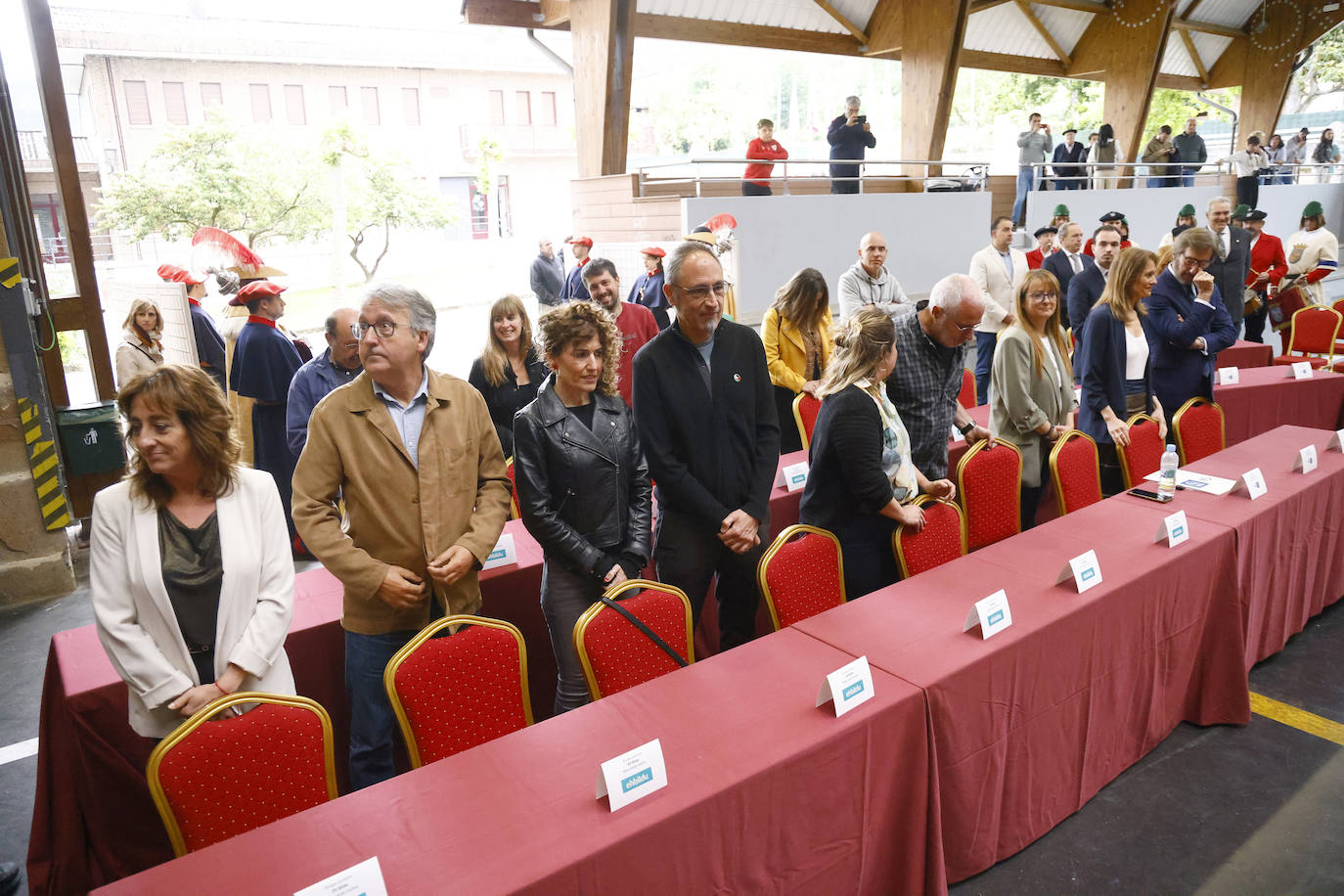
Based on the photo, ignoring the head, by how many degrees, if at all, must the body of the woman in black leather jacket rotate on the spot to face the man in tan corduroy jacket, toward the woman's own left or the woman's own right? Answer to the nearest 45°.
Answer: approximately 135° to the woman's own right

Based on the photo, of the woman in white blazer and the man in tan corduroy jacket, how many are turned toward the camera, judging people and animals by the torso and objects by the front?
2

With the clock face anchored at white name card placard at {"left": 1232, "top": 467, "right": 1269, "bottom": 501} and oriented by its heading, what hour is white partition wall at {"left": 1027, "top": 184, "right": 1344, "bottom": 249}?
The white partition wall is roughly at 7 o'clock from the white name card placard.

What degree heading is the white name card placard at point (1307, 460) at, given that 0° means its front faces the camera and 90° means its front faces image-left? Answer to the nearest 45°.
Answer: approximately 315°

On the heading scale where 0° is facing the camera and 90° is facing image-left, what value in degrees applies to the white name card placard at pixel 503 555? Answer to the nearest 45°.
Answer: approximately 315°

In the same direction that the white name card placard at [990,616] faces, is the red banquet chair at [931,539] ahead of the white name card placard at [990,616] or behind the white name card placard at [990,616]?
behind

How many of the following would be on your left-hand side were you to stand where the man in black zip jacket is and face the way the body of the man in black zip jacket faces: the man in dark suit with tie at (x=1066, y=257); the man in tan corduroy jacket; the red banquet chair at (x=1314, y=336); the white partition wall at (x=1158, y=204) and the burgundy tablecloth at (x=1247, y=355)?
4

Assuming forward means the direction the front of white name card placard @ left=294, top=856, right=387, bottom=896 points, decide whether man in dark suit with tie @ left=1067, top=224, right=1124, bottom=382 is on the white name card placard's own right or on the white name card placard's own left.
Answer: on the white name card placard's own left

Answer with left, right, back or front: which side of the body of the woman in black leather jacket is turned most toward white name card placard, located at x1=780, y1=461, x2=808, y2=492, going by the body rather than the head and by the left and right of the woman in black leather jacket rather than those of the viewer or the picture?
left

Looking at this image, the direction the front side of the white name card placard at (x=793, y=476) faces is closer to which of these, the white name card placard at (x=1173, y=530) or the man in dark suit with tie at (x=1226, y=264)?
the white name card placard

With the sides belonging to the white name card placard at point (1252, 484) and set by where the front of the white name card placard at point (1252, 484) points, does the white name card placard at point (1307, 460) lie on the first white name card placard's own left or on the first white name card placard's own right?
on the first white name card placard's own left

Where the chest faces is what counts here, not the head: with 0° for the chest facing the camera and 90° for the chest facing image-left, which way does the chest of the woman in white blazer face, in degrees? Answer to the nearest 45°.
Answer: approximately 0°

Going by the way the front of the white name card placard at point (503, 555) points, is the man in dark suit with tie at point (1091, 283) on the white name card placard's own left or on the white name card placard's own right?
on the white name card placard's own left

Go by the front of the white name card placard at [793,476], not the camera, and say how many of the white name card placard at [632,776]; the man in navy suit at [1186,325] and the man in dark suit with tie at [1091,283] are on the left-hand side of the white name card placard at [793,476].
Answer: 2

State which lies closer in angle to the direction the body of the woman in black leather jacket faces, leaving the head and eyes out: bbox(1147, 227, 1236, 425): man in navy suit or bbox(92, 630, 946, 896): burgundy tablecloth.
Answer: the burgundy tablecloth
